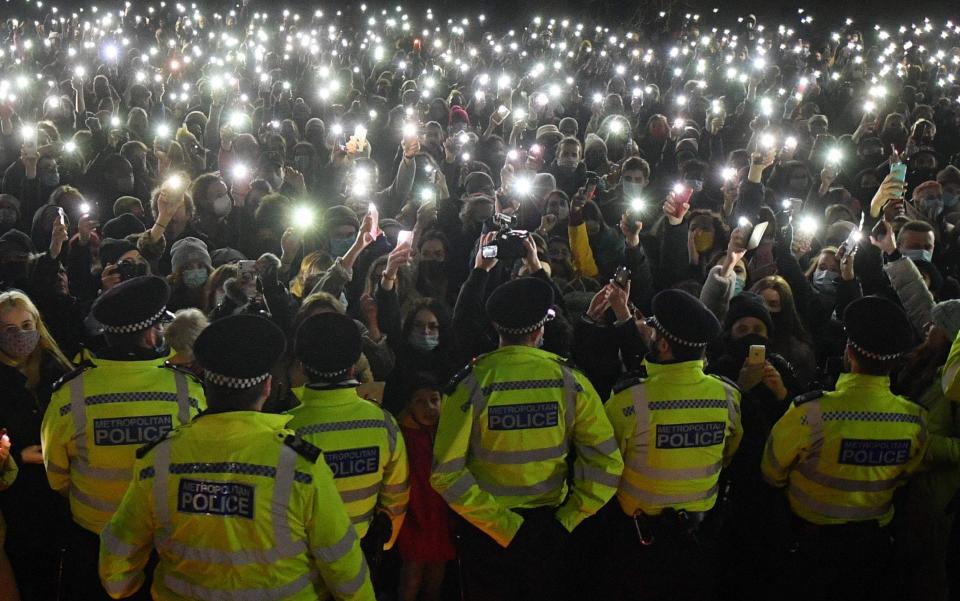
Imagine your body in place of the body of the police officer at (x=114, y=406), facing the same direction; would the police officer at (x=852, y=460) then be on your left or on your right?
on your right

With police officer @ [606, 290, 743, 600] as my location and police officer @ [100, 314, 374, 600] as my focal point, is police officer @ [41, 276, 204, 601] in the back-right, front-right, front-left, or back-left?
front-right

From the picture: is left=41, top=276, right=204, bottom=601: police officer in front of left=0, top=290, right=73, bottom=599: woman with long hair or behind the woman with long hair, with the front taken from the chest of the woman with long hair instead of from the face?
in front

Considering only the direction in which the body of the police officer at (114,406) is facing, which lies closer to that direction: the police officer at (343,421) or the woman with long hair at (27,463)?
the woman with long hair

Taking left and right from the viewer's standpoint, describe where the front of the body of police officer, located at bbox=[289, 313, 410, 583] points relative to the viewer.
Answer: facing away from the viewer

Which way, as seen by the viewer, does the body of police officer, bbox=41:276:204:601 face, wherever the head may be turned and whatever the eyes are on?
away from the camera

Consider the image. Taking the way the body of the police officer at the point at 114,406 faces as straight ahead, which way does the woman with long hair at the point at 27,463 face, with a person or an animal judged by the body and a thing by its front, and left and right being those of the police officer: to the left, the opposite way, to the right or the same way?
the opposite way

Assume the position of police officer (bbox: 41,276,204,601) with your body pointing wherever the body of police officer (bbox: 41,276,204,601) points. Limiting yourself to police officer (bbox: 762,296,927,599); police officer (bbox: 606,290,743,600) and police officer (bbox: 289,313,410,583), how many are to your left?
0

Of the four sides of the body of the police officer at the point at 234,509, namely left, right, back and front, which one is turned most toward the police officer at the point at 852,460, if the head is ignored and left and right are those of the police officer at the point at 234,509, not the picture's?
right

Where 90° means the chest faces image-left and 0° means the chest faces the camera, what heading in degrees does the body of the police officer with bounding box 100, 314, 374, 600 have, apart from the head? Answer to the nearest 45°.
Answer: approximately 180°

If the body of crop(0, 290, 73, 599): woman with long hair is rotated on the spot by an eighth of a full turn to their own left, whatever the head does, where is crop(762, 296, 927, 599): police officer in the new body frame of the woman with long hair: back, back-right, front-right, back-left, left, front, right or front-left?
front

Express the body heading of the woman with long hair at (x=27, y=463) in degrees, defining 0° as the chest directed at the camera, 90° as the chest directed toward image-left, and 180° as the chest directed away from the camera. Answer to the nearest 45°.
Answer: approximately 0°

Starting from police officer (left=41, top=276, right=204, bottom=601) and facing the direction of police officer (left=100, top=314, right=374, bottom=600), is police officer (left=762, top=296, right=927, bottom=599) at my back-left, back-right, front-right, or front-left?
front-left

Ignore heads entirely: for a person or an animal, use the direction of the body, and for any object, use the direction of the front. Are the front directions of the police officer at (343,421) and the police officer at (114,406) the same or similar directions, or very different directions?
same or similar directions
